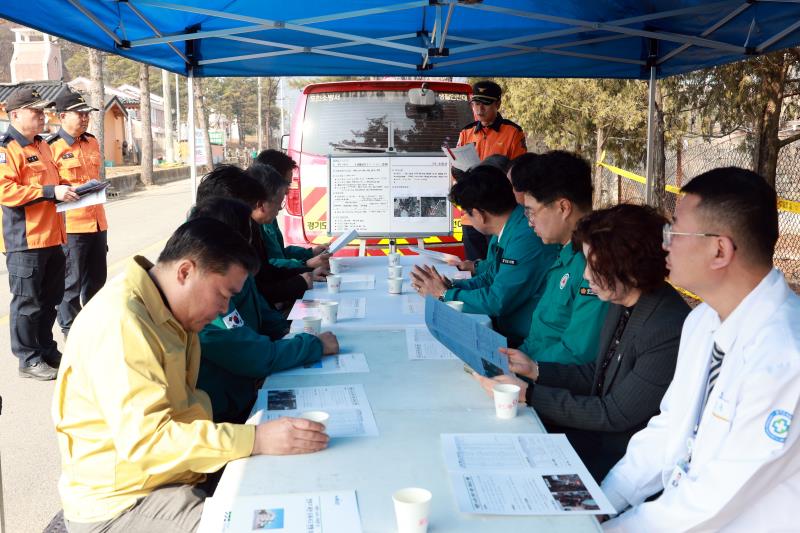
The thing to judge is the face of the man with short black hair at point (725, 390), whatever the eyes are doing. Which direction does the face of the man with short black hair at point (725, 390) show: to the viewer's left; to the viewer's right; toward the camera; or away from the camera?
to the viewer's left

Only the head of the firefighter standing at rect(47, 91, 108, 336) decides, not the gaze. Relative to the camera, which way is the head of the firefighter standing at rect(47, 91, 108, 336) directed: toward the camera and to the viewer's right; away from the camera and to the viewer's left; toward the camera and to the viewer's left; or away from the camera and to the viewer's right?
toward the camera and to the viewer's right

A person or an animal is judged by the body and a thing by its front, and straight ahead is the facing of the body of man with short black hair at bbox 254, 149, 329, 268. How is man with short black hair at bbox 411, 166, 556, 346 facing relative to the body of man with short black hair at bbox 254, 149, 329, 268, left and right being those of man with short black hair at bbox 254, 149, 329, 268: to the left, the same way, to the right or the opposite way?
the opposite way

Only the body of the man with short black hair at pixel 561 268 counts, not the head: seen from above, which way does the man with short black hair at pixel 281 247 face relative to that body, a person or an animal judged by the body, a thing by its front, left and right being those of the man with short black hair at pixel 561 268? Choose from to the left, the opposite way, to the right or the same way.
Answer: the opposite way

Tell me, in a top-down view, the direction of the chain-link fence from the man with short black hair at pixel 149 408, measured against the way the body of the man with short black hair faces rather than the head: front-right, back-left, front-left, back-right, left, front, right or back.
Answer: front-left

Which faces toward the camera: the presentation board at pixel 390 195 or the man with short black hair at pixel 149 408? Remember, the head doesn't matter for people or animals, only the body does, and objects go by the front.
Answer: the presentation board

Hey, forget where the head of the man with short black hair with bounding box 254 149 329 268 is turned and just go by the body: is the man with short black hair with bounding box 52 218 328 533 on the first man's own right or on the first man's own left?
on the first man's own right

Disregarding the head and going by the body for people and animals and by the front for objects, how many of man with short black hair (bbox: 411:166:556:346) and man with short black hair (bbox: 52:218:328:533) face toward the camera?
0

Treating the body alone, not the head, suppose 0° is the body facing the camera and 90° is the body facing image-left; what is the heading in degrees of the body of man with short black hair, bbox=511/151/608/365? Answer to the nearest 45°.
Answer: approximately 90°

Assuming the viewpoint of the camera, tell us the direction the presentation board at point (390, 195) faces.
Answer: facing the viewer

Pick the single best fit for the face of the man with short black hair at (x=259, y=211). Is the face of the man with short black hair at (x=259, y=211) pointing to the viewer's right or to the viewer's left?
to the viewer's right

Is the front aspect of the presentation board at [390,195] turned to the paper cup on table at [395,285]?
yes

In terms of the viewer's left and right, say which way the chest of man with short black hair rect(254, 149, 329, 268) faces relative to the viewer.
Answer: facing to the right of the viewer

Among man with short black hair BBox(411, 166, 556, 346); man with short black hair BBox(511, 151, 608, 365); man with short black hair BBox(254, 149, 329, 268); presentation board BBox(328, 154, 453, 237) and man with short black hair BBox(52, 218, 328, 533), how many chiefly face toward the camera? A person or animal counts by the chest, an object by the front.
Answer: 1

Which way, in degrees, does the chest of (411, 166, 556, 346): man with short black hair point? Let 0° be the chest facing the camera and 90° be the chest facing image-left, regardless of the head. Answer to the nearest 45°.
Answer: approximately 90°

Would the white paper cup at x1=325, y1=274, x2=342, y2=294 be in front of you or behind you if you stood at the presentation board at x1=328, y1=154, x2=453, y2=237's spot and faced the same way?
in front

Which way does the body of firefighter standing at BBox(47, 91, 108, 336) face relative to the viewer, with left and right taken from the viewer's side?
facing the viewer and to the right of the viewer

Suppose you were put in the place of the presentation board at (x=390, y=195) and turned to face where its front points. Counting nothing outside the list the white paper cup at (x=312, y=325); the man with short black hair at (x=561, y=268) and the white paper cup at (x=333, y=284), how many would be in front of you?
3
